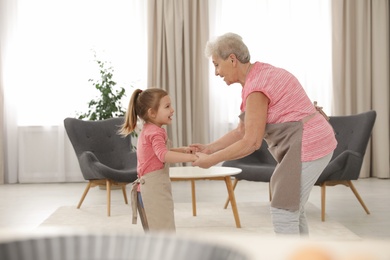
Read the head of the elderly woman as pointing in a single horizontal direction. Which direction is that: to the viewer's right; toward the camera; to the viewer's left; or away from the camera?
to the viewer's left

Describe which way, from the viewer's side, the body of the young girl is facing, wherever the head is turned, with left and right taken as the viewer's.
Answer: facing to the right of the viewer

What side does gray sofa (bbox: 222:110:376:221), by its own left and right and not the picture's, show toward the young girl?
front

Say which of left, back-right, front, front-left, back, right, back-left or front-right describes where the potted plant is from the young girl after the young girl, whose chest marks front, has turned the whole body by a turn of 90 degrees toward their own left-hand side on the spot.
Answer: front

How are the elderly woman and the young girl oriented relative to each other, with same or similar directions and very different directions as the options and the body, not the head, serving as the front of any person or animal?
very different directions

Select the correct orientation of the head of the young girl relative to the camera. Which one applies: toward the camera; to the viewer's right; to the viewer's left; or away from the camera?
to the viewer's right

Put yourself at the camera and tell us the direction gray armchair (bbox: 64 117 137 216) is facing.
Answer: facing the viewer and to the right of the viewer

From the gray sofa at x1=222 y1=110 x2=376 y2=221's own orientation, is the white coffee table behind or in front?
in front

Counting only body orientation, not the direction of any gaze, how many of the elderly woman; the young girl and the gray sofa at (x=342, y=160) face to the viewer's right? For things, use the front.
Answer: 1

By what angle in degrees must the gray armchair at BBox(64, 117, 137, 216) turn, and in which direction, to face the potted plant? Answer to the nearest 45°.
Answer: approximately 135° to its left

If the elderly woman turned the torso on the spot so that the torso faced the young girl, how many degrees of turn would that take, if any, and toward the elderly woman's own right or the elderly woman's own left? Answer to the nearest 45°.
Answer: approximately 45° to the elderly woman's own right

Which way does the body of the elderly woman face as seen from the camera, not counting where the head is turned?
to the viewer's left

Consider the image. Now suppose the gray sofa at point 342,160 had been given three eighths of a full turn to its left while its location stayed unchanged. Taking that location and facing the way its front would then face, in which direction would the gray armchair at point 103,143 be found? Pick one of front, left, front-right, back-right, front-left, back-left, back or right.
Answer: back
